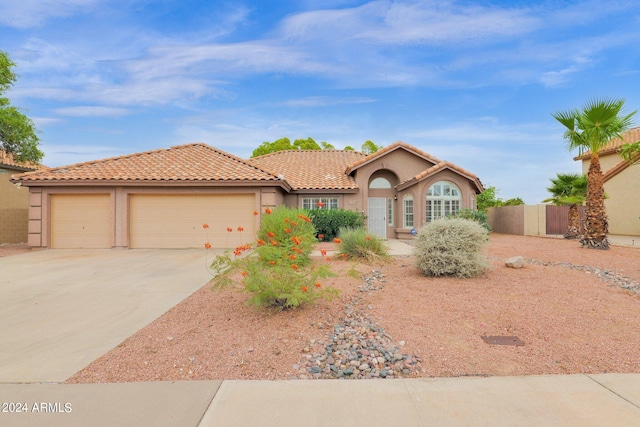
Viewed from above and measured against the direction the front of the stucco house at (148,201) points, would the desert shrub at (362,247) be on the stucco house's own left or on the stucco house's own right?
on the stucco house's own left

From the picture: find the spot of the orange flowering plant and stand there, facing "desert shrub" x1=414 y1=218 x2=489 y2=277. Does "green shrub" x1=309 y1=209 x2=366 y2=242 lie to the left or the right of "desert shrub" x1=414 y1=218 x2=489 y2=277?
left

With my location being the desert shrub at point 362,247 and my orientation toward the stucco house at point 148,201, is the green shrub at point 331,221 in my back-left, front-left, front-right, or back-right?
front-right

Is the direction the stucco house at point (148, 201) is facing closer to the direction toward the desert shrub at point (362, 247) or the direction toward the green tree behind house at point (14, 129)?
the desert shrub

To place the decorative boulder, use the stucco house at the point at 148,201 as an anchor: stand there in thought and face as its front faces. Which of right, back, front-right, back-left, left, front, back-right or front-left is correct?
front-left

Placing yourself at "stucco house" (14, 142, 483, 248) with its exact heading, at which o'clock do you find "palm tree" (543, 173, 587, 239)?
The palm tree is roughly at 9 o'clock from the stucco house.

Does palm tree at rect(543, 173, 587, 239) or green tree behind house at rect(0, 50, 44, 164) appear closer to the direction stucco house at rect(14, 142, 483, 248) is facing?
the palm tree

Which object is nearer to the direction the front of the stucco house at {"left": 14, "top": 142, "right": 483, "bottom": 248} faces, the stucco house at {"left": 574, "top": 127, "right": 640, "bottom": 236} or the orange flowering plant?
the orange flowering plant

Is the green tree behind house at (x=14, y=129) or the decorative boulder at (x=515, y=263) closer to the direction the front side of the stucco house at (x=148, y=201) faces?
the decorative boulder

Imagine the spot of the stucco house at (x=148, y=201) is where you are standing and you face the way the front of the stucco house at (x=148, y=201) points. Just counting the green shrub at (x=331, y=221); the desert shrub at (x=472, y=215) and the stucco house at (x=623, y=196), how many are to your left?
3

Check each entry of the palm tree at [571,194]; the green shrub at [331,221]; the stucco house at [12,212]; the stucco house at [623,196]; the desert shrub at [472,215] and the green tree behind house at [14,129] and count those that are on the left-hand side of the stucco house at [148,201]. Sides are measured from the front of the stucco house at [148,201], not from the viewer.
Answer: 4

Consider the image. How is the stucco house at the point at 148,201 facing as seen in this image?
toward the camera

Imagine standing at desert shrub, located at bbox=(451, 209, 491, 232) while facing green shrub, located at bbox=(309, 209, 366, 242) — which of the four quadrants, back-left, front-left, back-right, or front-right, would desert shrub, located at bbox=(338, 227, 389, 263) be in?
front-left

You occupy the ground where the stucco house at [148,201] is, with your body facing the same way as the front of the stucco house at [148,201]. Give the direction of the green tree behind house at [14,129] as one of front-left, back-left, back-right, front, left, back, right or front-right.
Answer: back-right

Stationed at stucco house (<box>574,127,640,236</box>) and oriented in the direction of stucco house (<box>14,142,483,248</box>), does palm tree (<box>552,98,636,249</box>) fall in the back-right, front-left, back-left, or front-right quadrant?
front-left

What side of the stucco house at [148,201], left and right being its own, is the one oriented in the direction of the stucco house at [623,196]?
left

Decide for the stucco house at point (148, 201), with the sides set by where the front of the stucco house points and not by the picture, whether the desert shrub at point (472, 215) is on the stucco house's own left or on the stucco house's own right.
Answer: on the stucco house's own left

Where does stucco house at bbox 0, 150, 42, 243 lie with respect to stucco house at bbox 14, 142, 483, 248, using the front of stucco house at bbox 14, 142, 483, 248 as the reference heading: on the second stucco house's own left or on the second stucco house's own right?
on the second stucco house's own right
